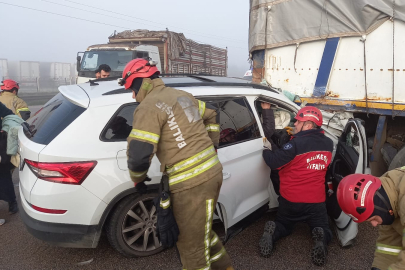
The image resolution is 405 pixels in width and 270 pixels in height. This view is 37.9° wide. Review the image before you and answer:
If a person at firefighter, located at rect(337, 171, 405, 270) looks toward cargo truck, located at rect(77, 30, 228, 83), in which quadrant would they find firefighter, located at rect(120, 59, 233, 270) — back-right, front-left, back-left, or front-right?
front-left

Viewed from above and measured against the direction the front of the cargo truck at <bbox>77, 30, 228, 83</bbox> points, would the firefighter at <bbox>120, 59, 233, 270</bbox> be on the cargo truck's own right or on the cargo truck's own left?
on the cargo truck's own left

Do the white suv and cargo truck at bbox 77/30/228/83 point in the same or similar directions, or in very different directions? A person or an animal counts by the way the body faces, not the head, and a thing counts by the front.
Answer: very different directions

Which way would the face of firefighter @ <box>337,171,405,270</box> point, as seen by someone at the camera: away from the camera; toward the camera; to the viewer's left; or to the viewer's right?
to the viewer's left

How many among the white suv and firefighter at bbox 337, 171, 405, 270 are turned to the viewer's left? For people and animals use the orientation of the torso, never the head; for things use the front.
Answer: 1

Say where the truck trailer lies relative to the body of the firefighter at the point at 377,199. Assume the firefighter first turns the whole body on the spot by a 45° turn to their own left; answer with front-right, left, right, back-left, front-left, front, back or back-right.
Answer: back-right

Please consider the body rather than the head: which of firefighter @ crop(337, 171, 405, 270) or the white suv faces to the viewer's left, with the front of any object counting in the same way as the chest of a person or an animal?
the firefighter

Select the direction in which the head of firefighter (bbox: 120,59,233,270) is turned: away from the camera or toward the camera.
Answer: away from the camera

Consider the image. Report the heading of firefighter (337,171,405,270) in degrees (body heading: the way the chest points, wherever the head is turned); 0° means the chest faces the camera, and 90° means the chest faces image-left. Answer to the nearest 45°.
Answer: approximately 90°

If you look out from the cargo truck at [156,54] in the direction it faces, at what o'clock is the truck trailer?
The truck trailer is roughly at 10 o'clock from the cargo truck.

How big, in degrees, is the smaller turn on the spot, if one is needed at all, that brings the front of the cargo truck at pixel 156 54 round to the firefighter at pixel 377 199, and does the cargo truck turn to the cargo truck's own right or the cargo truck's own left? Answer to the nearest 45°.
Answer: approximately 45° to the cargo truck's own left

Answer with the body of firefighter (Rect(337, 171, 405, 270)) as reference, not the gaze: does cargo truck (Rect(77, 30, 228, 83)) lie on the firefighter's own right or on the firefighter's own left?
on the firefighter's own right
